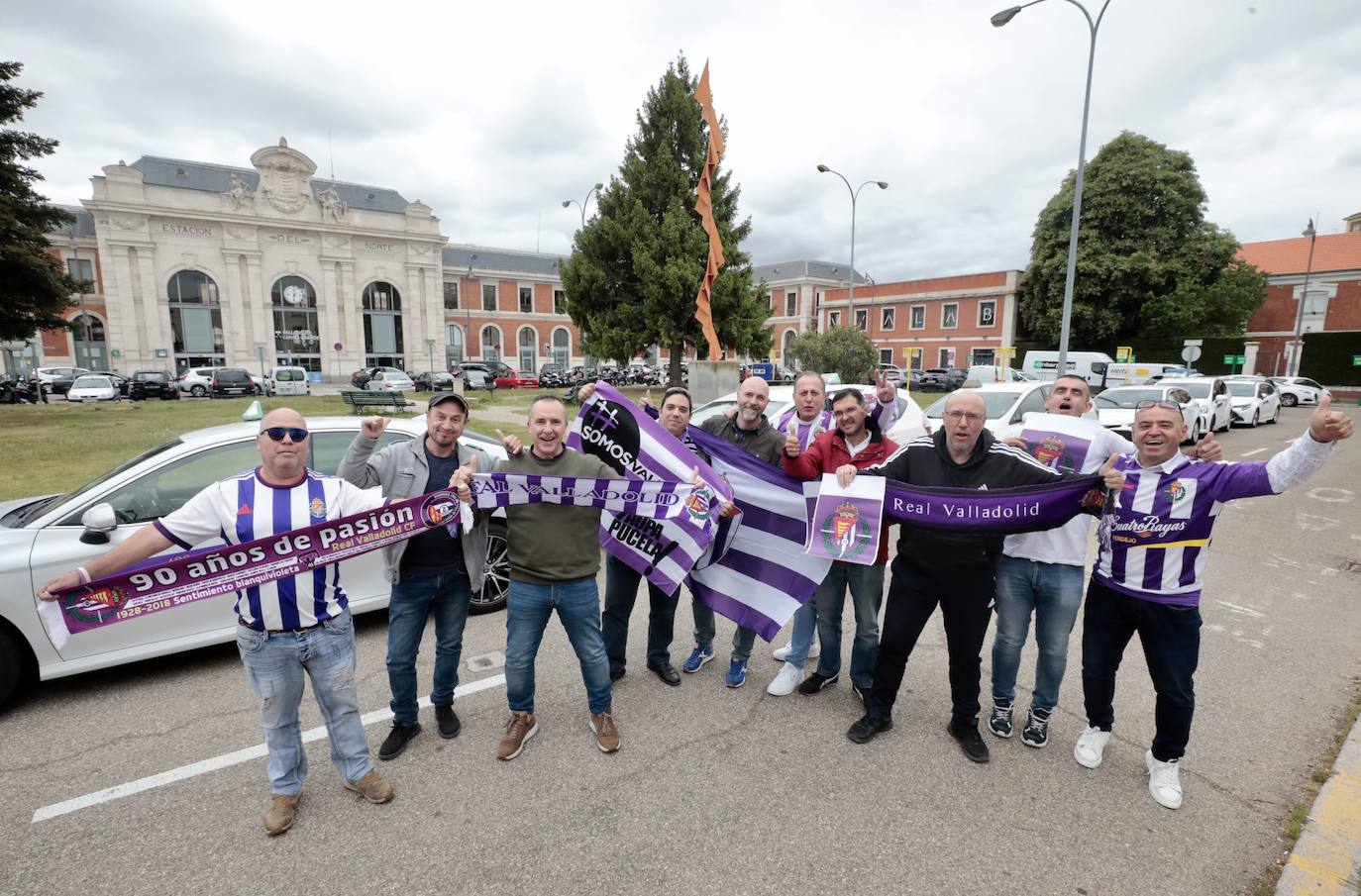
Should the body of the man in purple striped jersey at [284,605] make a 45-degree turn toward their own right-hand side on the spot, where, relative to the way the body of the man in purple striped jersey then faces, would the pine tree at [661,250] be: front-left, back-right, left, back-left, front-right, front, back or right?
back

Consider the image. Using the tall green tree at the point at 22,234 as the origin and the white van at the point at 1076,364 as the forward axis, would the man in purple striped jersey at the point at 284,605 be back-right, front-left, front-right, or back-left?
front-right

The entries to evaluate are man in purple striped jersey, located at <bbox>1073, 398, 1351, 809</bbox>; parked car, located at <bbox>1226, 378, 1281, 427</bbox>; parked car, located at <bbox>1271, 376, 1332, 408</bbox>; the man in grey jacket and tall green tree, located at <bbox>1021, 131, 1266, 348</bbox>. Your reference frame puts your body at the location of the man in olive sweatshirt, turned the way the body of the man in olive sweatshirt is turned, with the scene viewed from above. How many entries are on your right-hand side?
1

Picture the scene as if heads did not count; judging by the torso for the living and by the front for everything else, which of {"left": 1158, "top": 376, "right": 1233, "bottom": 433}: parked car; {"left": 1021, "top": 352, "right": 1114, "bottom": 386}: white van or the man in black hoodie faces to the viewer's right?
the white van

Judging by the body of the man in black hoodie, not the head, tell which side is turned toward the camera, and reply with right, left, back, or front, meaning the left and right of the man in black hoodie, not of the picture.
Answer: front

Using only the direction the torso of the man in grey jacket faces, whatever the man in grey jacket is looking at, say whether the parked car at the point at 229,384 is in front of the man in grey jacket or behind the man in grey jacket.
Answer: behind

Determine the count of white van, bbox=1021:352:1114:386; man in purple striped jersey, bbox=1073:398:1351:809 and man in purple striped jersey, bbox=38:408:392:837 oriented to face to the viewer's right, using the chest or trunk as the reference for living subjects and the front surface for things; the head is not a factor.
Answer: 1

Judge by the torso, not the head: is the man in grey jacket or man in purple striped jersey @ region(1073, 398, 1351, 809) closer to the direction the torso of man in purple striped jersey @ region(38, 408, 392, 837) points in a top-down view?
the man in purple striped jersey

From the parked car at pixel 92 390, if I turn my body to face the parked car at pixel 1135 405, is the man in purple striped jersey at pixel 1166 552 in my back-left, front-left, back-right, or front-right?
front-right

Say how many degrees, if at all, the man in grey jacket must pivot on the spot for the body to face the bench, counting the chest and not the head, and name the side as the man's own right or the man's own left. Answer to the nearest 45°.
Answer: approximately 180°

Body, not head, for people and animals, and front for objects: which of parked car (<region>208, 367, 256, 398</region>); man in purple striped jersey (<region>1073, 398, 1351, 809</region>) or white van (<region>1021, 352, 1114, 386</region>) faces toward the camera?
the man in purple striped jersey

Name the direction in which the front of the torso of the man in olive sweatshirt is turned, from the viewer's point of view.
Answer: toward the camera
